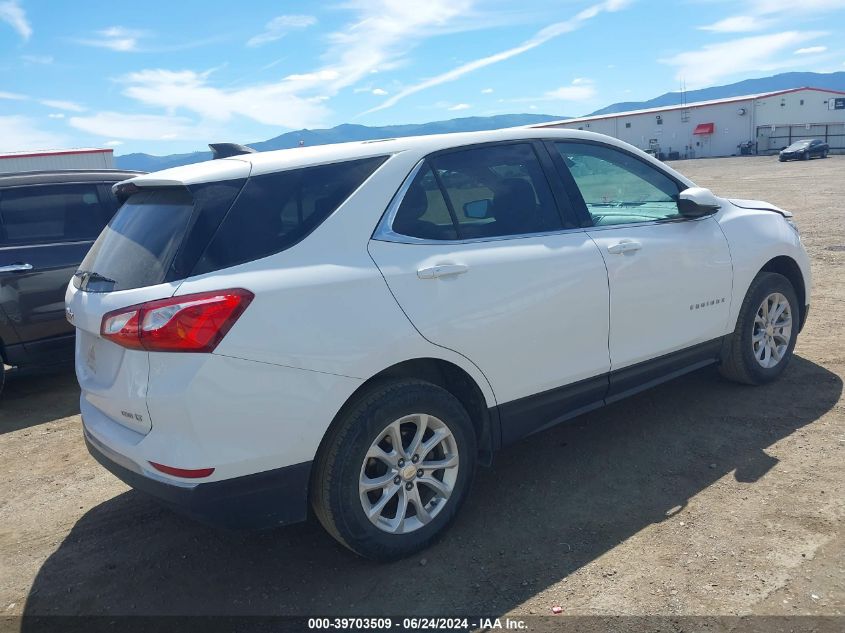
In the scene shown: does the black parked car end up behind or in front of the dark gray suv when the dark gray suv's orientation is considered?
in front

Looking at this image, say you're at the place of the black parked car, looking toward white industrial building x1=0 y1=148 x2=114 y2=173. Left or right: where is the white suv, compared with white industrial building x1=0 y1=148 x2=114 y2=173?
left

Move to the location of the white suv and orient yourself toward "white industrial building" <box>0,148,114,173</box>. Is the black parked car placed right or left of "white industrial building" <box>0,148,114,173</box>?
right

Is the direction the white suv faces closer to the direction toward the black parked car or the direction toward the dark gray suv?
the black parked car

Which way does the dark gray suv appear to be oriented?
to the viewer's right

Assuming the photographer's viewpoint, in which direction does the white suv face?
facing away from the viewer and to the right of the viewer

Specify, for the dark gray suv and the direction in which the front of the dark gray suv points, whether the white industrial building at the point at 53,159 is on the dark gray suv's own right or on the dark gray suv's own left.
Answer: on the dark gray suv's own left

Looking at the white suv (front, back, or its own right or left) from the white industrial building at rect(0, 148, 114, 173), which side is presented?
left

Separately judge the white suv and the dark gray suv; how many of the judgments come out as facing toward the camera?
0

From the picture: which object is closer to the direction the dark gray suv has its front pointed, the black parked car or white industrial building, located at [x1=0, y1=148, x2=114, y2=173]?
the black parked car

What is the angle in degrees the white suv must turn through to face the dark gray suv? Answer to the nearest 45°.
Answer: approximately 90° to its left

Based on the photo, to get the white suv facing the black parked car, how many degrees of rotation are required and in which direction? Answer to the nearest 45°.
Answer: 0° — it already faces it
